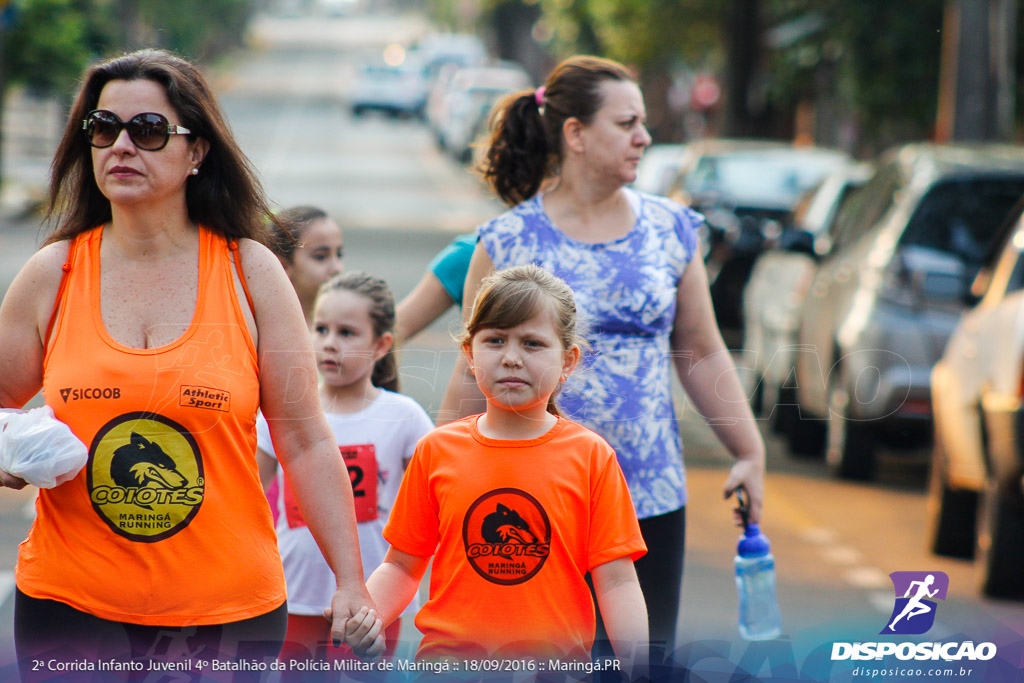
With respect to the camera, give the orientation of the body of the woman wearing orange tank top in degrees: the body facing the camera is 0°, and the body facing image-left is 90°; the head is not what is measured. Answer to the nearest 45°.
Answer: approximately 0°

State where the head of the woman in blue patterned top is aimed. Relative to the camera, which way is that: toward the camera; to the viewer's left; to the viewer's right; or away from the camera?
to the viewer's right

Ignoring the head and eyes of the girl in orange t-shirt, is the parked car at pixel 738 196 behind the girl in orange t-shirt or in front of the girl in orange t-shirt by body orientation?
behind

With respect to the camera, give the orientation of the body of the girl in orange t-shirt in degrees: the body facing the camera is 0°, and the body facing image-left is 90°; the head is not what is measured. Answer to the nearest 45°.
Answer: approximately 0°

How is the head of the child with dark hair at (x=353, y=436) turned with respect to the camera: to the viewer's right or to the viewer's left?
to the viewer's left

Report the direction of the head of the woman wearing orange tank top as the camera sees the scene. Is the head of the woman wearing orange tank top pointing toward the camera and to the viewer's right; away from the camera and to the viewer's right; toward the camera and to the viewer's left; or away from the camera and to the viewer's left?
toward the camera and to the viewer's left

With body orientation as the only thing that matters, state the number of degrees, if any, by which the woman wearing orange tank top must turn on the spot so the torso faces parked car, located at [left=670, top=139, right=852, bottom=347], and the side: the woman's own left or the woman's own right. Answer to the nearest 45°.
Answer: approximately 135° to the woman's own left

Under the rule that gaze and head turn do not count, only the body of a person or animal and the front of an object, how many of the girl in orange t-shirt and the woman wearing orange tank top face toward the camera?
2

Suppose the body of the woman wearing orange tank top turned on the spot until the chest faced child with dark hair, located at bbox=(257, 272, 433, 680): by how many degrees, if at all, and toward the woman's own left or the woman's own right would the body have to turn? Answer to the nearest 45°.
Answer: approximately 135° to the woman's own left

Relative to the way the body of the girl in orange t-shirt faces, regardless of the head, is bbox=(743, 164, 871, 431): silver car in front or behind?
behind

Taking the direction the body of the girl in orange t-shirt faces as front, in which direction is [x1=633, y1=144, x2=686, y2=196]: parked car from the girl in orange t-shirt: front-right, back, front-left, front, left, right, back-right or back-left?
back
